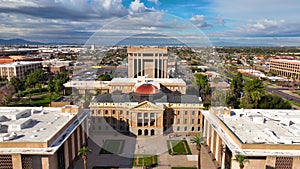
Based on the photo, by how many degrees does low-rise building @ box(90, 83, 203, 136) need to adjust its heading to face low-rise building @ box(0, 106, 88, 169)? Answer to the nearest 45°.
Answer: approximately 45° to its right

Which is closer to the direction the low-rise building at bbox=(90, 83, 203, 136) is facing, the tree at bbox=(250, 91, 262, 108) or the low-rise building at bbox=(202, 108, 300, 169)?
the low-rise building

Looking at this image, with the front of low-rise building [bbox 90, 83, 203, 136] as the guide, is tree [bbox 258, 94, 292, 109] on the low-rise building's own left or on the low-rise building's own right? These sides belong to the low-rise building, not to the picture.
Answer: on the low-rise building's own left

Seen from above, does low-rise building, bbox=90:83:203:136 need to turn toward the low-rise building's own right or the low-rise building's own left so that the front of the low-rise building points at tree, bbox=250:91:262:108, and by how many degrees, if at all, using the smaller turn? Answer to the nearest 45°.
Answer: approximately 90° to the low-rise building's own left

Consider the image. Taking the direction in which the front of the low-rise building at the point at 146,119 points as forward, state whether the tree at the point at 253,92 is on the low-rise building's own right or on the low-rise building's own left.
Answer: on the low-rise building's own left

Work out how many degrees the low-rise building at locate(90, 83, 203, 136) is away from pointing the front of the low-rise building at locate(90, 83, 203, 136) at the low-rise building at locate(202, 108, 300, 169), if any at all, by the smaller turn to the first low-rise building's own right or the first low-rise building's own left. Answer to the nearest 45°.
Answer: approximately 45° to the first low-rise building's own left

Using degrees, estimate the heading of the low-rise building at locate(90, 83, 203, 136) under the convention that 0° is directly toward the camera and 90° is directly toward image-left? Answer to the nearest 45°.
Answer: approximately 0°

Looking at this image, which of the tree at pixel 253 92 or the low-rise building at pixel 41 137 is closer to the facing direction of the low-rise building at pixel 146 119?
the low-rise building

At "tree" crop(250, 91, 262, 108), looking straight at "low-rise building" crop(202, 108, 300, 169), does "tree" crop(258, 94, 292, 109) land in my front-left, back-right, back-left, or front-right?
back-left

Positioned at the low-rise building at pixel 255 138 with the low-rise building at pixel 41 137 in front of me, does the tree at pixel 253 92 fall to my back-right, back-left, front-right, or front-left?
back-right
